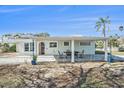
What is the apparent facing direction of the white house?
toward the camera

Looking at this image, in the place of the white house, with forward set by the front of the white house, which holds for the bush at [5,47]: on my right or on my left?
on my right

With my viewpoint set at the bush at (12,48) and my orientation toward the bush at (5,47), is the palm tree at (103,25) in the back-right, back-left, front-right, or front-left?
back-right

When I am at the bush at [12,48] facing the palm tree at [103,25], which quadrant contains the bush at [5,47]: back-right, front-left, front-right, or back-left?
back-left

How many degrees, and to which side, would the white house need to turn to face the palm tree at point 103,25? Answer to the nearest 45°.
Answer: approximately 135° to its left

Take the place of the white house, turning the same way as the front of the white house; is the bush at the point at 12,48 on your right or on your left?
on your right
